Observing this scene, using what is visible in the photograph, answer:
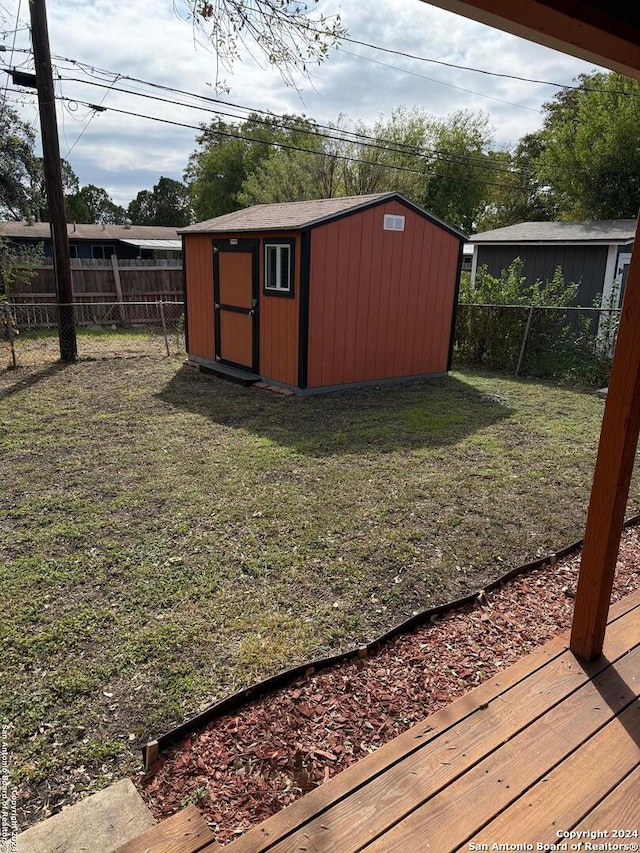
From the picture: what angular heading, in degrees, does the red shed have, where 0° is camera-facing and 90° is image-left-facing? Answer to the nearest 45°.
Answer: approximately 45°

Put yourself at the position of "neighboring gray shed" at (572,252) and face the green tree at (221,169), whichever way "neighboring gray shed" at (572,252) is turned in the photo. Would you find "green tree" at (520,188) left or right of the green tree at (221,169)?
right

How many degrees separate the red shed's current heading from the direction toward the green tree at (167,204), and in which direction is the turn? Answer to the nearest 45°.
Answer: approximately 135° to its right

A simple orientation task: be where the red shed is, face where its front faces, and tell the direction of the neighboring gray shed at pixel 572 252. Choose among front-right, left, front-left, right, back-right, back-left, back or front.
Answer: back

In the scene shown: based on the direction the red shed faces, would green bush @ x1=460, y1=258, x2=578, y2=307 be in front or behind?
behind

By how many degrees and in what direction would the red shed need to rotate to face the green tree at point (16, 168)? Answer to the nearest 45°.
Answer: approximately 90° to its right

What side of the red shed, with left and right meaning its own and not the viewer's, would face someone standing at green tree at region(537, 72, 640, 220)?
back

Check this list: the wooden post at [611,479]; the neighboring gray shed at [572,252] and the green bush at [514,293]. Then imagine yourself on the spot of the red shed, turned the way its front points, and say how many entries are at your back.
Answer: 2

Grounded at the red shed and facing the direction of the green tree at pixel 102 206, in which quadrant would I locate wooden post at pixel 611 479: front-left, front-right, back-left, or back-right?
back-left

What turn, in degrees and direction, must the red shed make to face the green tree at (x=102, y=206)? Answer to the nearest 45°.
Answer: approximately 90° to its right

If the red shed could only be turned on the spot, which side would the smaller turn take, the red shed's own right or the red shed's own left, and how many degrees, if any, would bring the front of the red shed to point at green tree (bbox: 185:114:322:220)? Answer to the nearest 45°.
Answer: approximately 135° to the red shed's own right

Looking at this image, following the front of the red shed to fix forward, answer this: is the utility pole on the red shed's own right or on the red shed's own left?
on the red shed's own right

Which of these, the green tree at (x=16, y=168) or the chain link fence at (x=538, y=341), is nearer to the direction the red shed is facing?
the green tree

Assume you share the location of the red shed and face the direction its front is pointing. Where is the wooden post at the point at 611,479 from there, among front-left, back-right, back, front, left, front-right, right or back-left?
front-left

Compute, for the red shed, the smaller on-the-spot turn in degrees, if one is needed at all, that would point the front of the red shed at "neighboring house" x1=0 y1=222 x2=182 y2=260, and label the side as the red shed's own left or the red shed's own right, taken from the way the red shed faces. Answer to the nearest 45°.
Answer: approximately 90° to the red shed's own right
